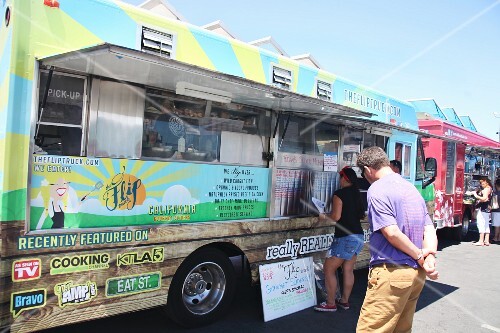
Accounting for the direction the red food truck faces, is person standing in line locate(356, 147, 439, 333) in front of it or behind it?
behind

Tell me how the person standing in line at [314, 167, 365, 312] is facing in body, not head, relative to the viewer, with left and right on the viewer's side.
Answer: facing away from the viewer and to the left of the viewer

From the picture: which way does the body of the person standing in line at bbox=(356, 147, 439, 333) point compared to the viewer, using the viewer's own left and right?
facing away from the viewer and to the left of the viewer

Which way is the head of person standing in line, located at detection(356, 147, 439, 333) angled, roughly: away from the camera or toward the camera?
away from the camera

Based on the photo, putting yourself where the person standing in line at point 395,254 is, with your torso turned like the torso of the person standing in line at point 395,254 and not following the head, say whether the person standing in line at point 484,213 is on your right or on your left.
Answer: on your right

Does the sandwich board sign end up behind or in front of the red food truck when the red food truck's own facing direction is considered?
behind

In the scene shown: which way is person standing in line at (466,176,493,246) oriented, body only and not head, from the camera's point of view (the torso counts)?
to the viewer's left
